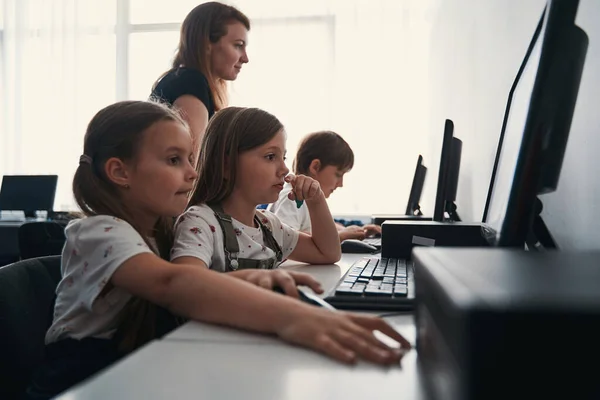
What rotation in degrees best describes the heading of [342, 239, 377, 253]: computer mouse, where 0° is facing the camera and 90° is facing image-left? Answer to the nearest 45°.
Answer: approximately 270°

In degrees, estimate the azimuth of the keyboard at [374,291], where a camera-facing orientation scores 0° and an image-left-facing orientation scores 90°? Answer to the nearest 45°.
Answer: approximately 90°

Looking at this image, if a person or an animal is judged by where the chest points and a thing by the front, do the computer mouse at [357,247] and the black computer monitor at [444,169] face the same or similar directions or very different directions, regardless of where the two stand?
very different directions

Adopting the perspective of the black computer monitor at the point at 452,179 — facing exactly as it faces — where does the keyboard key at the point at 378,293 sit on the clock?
The keyboard key is roughly at 9 o'clock from the black computer monitor.

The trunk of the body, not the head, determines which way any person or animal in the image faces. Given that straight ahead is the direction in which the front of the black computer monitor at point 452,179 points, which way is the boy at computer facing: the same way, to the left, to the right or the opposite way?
the opposite way

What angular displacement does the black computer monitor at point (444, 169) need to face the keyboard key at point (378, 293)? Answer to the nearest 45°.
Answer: approximately 90° to its left

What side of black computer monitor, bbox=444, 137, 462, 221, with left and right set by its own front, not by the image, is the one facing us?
left

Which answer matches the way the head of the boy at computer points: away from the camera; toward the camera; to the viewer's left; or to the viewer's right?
to the viewer's right

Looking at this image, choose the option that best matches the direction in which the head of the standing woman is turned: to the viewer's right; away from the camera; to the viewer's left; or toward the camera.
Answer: to the viewer's right

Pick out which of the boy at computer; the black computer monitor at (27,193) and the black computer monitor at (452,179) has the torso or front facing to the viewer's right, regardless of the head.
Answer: the boy at computer

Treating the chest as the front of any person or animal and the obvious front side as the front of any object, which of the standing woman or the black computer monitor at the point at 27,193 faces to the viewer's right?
the standing woman

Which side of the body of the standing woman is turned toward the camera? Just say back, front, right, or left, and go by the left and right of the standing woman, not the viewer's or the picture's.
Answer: right

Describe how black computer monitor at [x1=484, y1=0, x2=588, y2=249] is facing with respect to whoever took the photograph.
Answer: facing to the left of the viewer

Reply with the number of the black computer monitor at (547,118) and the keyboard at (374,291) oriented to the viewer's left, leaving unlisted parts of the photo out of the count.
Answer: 2
